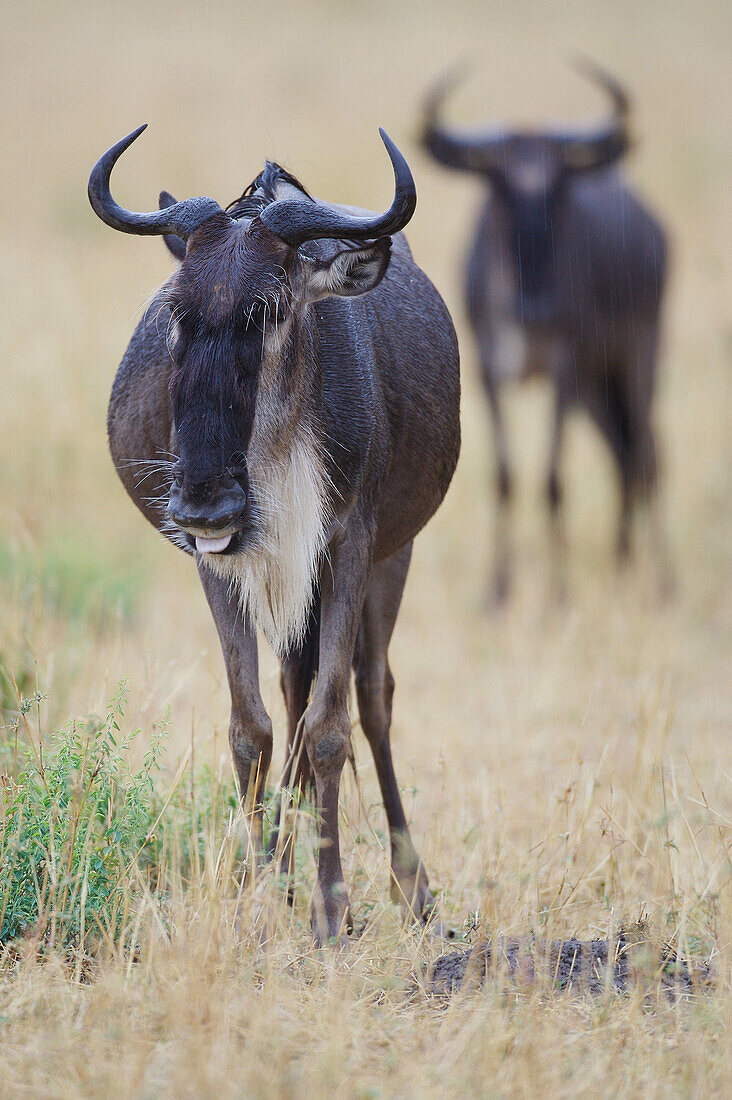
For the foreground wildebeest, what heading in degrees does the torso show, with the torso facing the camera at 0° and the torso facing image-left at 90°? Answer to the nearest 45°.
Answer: approximately 0°

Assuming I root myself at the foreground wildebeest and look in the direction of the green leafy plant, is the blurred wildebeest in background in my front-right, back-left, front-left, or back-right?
back-right

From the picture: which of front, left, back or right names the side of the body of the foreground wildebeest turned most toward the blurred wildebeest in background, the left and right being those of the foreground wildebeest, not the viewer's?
back
